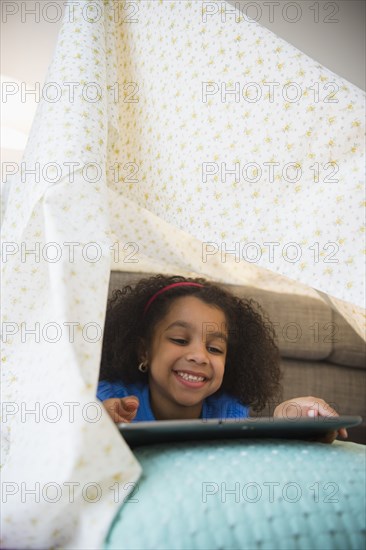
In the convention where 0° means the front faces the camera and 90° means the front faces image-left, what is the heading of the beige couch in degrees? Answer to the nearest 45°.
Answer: approximately 0°
